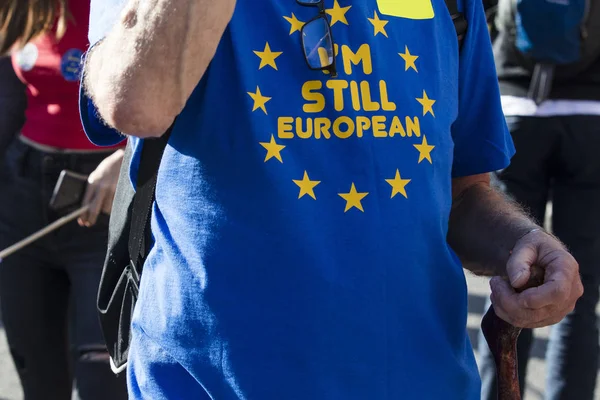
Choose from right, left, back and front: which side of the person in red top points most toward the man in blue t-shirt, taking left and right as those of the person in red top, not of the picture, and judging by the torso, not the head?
front

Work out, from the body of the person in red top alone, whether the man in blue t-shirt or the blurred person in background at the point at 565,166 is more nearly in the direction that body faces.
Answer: the man in blue t-shirt

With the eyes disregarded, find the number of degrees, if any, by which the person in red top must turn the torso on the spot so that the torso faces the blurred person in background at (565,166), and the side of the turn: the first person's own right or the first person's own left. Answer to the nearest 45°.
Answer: approximately 90° to the first person's own left

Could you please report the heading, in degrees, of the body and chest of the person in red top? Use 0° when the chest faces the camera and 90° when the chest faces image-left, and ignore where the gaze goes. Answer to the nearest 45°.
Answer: approximately 0°
